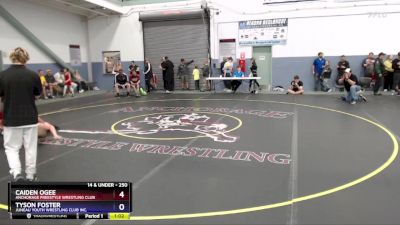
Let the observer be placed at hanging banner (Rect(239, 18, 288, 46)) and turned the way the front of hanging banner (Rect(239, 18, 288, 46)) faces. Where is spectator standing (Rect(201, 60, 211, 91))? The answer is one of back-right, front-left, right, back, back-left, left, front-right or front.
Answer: right

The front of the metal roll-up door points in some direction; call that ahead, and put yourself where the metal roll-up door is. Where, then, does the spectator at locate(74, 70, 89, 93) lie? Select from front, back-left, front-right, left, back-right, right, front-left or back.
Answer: right

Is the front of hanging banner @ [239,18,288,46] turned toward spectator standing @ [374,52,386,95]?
no

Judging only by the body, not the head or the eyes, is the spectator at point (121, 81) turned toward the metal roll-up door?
no

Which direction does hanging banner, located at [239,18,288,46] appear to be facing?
toward the camera

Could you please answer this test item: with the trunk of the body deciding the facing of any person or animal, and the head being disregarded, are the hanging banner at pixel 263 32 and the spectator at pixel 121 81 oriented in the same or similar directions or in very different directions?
same or similar directions

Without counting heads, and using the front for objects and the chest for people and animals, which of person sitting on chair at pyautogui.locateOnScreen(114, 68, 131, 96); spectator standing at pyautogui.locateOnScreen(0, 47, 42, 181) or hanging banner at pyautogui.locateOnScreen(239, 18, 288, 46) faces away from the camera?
spectator standing at pyautogui.locateOnScreen(0, 47, 42, 181)

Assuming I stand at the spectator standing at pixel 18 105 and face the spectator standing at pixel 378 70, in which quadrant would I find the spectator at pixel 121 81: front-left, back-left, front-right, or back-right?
front-left

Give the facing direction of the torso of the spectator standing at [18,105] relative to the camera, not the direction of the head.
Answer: away from the camera

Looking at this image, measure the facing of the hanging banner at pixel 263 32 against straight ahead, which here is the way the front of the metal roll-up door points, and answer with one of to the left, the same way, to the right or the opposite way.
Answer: the same way

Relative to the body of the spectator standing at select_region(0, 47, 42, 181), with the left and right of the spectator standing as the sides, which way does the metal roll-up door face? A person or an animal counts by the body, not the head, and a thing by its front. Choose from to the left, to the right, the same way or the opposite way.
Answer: the opposite way

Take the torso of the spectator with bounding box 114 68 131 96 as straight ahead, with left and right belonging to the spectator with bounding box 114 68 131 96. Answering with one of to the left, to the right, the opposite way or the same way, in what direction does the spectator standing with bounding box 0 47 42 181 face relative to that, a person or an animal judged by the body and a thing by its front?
the opposite way

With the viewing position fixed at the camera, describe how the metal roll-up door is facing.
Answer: facing the viewer

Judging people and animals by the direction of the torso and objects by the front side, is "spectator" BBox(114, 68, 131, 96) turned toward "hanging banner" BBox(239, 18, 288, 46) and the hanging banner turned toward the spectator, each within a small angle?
no

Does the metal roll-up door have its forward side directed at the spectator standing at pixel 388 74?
no

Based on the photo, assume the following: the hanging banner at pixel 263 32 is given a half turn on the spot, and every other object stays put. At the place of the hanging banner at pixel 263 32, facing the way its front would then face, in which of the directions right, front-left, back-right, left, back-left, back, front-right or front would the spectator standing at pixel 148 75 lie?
left

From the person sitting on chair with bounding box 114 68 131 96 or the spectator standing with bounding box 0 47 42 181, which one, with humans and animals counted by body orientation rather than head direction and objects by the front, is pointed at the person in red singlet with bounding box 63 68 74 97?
the spectator standing with bounding box 0 47 42 181

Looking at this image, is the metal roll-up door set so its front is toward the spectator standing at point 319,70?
no

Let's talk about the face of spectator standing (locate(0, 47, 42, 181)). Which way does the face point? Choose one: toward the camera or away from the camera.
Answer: away from the camera

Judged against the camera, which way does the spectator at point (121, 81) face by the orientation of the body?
toward the camera
